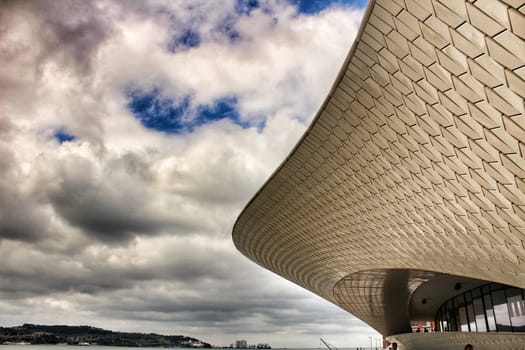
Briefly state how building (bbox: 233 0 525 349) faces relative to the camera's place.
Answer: facing the viewer and to the left of the viewer
